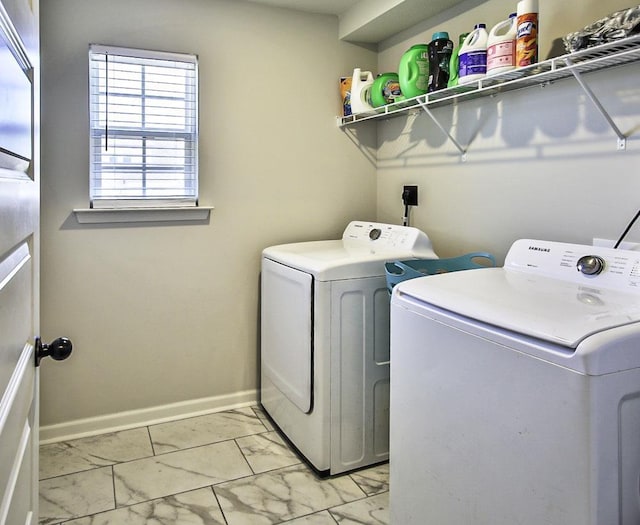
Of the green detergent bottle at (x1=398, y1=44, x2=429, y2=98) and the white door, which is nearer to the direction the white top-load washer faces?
the white door

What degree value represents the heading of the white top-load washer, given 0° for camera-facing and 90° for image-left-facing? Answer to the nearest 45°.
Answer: approximately 45°

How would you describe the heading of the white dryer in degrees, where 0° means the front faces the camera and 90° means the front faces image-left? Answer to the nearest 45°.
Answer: approximately 45°

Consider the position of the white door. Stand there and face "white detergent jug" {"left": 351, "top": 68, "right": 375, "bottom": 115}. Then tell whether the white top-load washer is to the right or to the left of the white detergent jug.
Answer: right

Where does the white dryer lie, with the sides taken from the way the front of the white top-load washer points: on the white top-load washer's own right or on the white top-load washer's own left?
on the white top-load washer's own right
